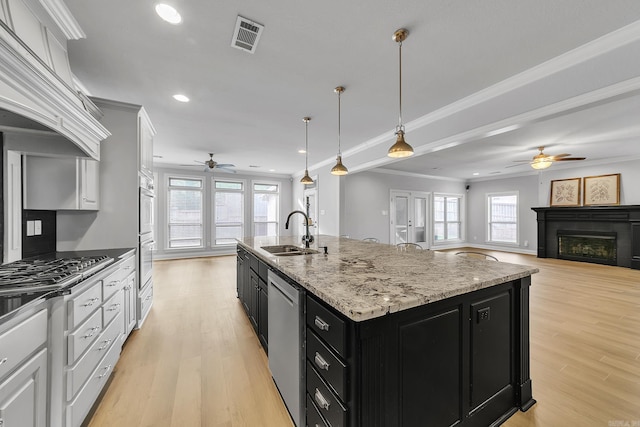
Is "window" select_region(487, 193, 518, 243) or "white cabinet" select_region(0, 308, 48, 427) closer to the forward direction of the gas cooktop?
the window

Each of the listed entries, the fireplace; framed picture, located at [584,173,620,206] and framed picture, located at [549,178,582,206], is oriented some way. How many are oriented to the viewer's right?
0

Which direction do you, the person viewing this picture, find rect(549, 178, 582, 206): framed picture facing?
facing the viewer and to the left of the viewer

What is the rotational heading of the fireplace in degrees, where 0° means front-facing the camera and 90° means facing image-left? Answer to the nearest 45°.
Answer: approximately 45°

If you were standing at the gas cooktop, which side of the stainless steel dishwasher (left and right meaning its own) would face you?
front

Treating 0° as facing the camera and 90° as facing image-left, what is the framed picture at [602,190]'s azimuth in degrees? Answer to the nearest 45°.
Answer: approximately 45°

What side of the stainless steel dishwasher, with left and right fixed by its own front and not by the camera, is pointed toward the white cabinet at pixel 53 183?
front

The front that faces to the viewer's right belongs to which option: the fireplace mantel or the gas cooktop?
the gas cooktop

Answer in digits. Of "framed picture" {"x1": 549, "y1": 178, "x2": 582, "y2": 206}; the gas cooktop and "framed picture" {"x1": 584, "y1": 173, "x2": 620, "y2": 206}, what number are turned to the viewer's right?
1

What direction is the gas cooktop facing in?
to the viewer's right

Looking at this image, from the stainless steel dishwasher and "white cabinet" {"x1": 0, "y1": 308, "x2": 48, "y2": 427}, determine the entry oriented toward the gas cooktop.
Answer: the stainless steel dishwasher
